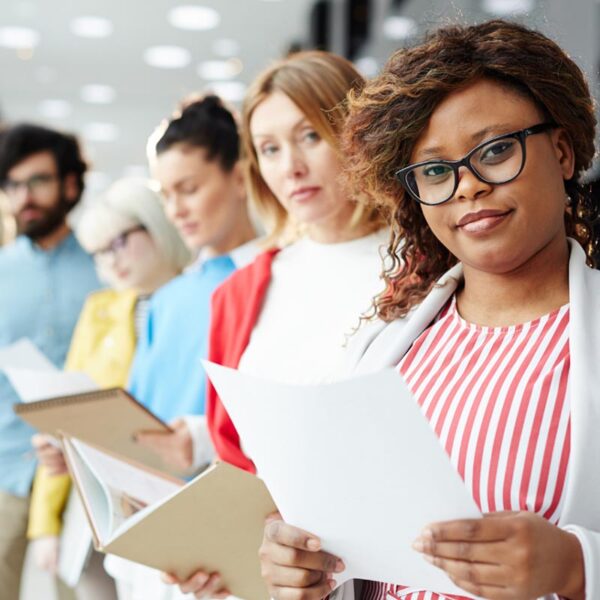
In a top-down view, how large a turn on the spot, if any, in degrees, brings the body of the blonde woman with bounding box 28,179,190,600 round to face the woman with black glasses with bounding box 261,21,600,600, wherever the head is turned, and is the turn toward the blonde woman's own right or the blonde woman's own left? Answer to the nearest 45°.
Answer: approximately 45° to the blonde woman's own left

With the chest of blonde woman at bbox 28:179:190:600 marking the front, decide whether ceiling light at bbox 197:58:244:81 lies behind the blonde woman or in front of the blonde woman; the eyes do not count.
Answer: behind

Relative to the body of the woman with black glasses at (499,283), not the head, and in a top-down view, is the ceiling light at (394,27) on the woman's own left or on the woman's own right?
on the woman's own right

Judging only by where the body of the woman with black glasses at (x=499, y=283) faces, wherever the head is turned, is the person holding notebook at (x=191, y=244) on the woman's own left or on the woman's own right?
on the woman's own right

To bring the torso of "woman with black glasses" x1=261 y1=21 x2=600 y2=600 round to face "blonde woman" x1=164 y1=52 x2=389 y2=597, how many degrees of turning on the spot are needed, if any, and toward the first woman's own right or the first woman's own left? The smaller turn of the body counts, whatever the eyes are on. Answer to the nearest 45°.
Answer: approximately 90° to the first woman's own right
